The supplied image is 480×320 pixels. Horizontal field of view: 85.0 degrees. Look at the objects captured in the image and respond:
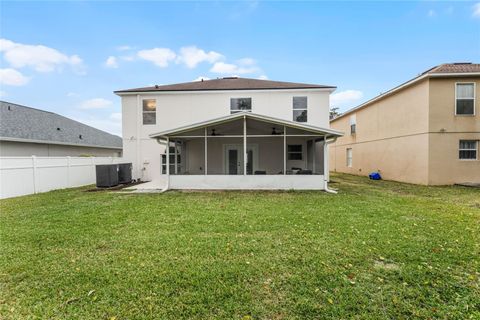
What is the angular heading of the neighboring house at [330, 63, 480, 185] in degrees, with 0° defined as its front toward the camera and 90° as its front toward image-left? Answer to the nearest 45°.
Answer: approximately 180°

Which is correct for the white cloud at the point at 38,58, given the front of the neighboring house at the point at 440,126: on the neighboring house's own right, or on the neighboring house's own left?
on the neighboring house's own left

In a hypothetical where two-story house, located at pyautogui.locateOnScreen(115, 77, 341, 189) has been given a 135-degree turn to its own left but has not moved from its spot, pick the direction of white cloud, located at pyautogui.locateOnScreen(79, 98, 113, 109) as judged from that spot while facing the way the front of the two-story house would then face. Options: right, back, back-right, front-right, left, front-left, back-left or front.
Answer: right

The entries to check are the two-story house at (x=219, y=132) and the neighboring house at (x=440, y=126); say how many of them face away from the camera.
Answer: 2

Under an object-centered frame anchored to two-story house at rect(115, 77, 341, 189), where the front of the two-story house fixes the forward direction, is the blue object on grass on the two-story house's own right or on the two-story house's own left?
on the two-story house's own right

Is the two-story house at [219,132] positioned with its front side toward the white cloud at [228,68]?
yes

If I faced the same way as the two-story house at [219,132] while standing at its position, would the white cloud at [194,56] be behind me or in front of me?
in front

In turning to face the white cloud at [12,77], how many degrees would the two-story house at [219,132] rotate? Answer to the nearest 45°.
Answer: approximately 90° to its left

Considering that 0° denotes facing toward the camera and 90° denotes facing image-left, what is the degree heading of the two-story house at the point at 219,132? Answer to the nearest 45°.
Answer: approximately 180°

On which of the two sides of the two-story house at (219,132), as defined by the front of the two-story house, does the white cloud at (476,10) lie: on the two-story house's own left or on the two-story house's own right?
on the two-story house's own right

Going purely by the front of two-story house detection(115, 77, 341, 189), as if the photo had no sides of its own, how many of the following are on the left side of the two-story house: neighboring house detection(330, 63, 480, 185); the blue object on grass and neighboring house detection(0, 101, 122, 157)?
1
